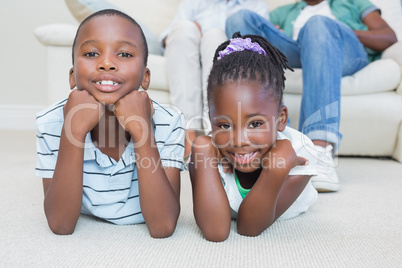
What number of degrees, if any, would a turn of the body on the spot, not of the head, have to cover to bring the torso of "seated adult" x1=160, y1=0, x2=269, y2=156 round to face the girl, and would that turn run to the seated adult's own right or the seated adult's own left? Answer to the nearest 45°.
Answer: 0° — they already face them

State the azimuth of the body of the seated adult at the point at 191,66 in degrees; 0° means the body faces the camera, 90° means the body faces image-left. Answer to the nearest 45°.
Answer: approximately 0°

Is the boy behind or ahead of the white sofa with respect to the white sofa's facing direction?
ahead

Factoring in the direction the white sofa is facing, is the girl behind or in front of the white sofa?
in front

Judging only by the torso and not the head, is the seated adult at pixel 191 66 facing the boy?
yes
